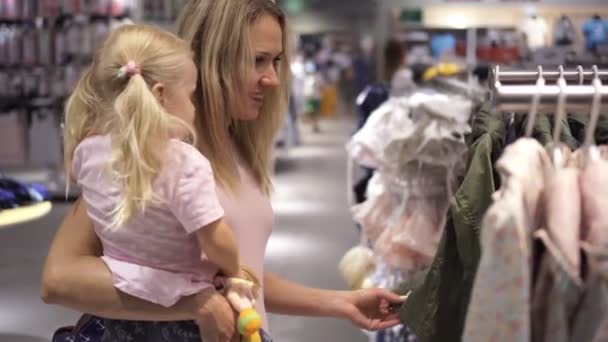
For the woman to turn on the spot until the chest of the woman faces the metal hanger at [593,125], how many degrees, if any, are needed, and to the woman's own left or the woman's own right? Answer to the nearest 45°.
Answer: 0° — they already face it

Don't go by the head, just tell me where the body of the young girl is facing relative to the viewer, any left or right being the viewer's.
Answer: facing away from the viewer and to the right of the viewer

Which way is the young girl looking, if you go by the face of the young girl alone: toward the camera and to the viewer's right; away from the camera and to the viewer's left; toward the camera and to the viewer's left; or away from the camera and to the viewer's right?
away from the camera and to the viewer's right

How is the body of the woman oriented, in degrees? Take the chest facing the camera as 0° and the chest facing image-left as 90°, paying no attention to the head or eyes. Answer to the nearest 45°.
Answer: approximately 315°

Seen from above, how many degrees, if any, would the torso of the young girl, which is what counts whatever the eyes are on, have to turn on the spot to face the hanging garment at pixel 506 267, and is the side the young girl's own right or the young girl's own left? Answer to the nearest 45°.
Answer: approximately 90° to the young girl's own right

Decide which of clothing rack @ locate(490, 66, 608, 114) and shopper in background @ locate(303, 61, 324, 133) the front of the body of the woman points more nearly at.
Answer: the clothing rack

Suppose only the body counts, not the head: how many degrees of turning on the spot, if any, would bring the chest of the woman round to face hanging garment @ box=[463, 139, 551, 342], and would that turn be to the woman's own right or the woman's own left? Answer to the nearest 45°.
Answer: approximately 45° to the woman's own right
